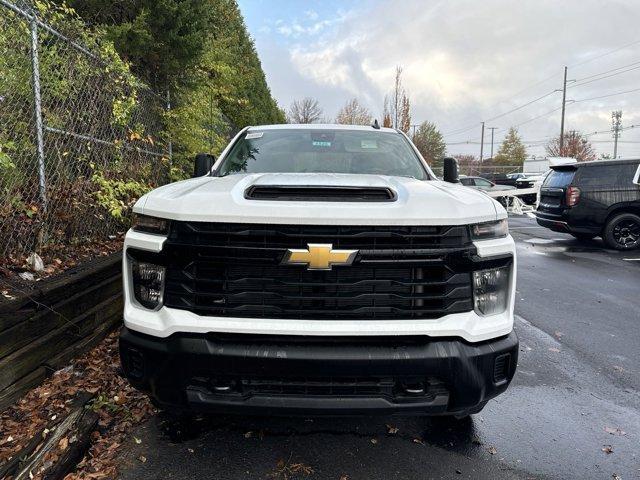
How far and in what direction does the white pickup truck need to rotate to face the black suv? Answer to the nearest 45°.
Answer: approximately 135° to its left

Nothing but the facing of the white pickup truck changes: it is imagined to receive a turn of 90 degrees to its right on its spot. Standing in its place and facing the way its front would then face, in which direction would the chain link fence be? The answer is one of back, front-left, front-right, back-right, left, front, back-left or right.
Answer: front-right

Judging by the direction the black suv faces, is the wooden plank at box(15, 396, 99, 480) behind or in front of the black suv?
behind

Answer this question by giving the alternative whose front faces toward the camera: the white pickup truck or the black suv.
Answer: the white pickup truck

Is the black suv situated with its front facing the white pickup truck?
no

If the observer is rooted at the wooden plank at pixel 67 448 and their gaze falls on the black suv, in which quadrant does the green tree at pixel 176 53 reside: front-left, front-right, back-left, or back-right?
front-left

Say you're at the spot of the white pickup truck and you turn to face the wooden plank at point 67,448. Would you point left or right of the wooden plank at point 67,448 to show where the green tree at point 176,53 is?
right

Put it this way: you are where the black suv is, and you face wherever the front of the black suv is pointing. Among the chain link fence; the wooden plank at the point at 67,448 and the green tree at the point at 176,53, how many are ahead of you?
0

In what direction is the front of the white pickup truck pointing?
toward the camera

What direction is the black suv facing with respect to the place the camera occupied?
facing away from the viewer and to the right of the viewer

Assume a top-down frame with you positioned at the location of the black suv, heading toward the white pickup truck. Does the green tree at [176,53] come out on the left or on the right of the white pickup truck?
right

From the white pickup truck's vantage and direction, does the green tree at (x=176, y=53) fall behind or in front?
behind

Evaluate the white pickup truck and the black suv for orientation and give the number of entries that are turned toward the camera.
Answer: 1

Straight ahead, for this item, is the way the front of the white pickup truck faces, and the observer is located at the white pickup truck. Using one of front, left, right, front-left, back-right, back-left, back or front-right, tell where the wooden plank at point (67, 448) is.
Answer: right

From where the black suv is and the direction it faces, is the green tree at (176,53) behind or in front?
behind
